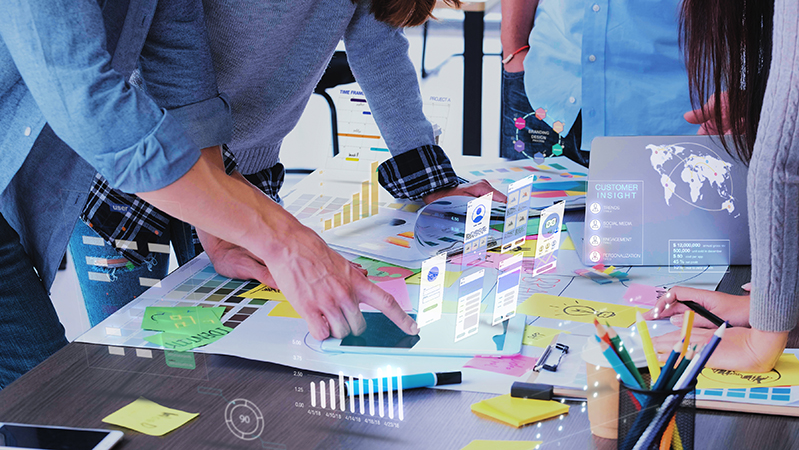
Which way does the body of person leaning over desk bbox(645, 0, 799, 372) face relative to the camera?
to the viewer's left

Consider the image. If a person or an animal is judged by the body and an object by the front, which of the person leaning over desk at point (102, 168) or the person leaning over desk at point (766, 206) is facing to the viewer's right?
the person leaning over desk at point (102, 168)

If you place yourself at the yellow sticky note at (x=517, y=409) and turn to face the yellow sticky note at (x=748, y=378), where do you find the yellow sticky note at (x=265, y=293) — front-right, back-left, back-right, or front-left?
back-left

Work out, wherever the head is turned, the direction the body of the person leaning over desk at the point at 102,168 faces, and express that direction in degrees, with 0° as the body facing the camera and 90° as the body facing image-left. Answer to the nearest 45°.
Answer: approximately 270°

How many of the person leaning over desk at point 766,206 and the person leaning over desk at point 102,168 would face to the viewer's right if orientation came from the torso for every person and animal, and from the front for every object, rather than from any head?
1
